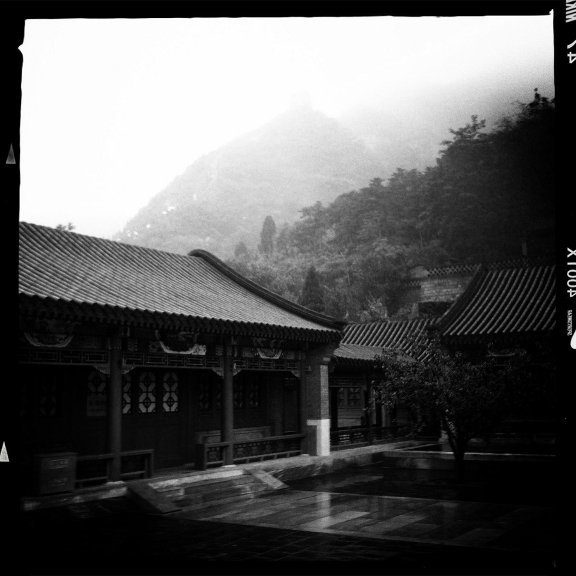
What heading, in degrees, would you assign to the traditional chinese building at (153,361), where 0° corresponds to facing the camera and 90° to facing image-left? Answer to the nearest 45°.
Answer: approximately 315°

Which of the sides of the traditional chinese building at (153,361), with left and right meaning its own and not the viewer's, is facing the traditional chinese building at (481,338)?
left

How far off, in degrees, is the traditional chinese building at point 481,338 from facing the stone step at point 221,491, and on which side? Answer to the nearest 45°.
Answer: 0° — it already faces it

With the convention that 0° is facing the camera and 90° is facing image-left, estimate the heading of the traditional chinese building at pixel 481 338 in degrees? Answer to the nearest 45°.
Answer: approximately 45°

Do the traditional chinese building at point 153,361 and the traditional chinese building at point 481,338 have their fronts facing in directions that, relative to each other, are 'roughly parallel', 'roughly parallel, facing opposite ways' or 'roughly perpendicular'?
roughly perpendicular
